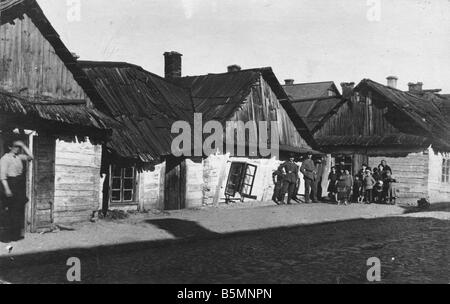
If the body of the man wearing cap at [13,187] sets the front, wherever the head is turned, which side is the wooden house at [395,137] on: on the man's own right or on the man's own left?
on the man's own left

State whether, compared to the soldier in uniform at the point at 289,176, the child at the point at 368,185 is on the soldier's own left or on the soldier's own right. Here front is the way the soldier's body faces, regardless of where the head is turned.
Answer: on the soldier's own left

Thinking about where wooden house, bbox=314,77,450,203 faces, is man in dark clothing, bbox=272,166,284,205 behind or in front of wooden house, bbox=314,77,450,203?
in front

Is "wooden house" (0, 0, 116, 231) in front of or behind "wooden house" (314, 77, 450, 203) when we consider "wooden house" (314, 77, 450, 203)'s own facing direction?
in front

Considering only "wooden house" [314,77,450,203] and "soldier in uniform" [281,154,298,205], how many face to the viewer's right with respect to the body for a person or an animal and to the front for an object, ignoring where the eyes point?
0

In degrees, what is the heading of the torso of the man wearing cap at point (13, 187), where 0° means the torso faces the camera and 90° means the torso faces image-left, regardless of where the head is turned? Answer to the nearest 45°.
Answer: approximately 315°

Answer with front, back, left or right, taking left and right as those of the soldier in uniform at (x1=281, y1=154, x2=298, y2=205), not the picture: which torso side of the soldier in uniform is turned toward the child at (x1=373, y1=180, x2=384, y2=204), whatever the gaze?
left

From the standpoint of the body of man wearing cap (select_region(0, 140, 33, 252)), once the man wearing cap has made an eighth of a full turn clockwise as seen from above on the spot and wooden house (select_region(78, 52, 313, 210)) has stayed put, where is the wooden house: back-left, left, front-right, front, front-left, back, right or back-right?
back-left

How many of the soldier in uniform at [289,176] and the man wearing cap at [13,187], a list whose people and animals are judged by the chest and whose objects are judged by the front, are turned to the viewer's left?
0

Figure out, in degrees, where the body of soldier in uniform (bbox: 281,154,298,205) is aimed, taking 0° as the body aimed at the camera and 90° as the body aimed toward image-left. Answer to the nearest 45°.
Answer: approximately 0°

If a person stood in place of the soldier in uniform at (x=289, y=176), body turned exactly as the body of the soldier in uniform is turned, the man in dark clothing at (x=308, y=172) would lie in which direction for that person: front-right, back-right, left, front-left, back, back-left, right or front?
back-left
